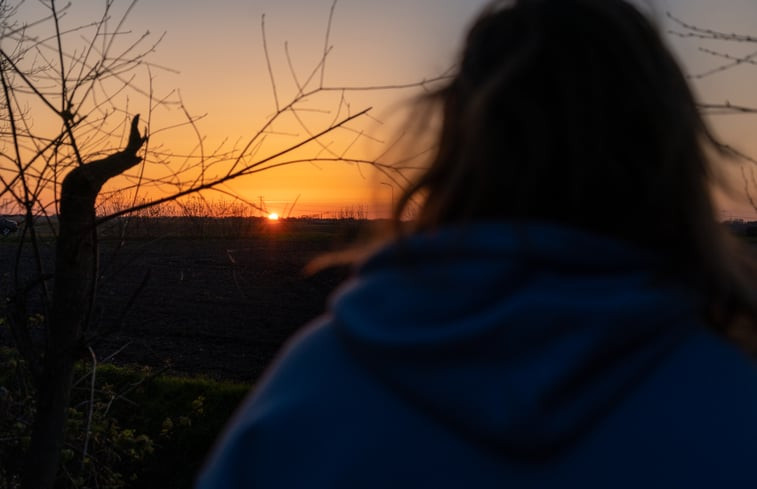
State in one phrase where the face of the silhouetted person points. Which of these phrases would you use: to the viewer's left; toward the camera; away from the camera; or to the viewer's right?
away from the camera

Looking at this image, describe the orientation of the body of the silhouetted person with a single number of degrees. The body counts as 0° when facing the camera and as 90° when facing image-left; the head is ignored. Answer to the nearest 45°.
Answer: approximately 180°
